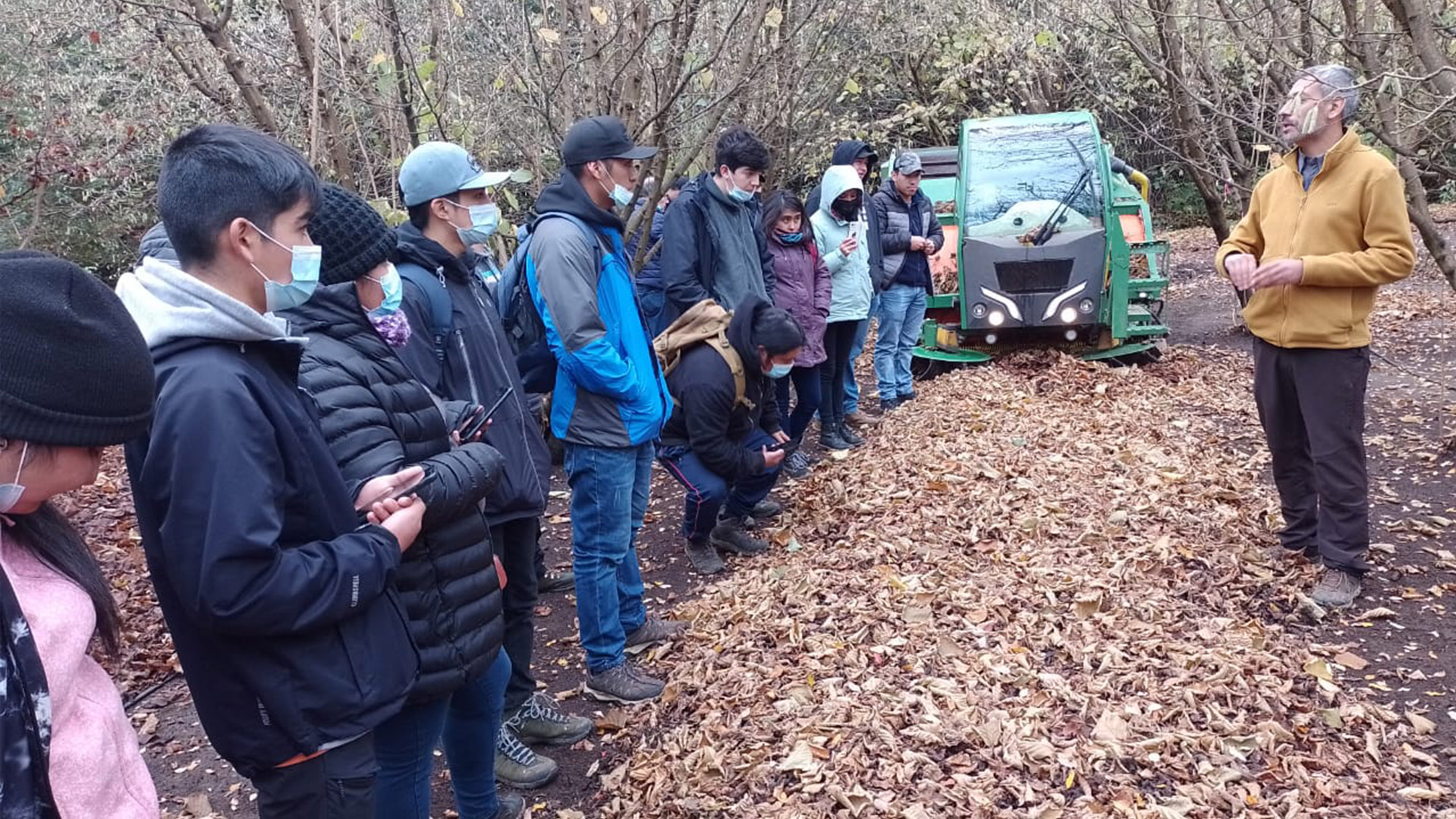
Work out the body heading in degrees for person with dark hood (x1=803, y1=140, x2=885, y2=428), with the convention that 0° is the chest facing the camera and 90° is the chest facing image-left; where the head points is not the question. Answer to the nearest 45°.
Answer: approximately 315°

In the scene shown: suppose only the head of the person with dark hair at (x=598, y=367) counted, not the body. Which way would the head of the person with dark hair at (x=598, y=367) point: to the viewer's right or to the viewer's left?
to the viewer's right

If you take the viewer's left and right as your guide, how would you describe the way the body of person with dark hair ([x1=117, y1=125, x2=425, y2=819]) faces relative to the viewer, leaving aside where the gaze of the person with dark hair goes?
facing to the right of the viewer

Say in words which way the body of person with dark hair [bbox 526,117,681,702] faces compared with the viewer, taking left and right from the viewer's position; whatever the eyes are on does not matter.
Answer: facing to the right of the viewer

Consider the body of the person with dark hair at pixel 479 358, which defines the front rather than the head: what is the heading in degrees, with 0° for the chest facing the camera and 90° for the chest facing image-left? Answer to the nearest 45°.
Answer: approximately 270°

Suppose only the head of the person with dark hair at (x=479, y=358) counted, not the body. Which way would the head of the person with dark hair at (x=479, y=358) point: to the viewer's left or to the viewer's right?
to the viewer's right

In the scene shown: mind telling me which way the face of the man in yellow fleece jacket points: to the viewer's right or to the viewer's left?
to the viewer's left

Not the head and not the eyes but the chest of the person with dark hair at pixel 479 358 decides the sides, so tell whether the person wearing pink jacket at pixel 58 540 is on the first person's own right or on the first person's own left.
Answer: on the first person's own right

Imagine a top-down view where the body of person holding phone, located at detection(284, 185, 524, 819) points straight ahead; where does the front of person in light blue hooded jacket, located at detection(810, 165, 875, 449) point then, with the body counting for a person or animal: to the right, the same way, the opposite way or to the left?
to the right

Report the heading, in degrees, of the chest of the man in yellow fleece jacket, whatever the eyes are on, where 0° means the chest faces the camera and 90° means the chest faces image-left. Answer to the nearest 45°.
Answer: approximately 45°

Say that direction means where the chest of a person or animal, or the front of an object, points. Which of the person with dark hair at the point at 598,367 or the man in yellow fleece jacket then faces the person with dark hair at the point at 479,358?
the man in yellow fleece jacket

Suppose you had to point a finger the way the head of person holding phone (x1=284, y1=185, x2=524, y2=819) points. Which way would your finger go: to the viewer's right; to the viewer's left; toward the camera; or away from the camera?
to the viewer's right
